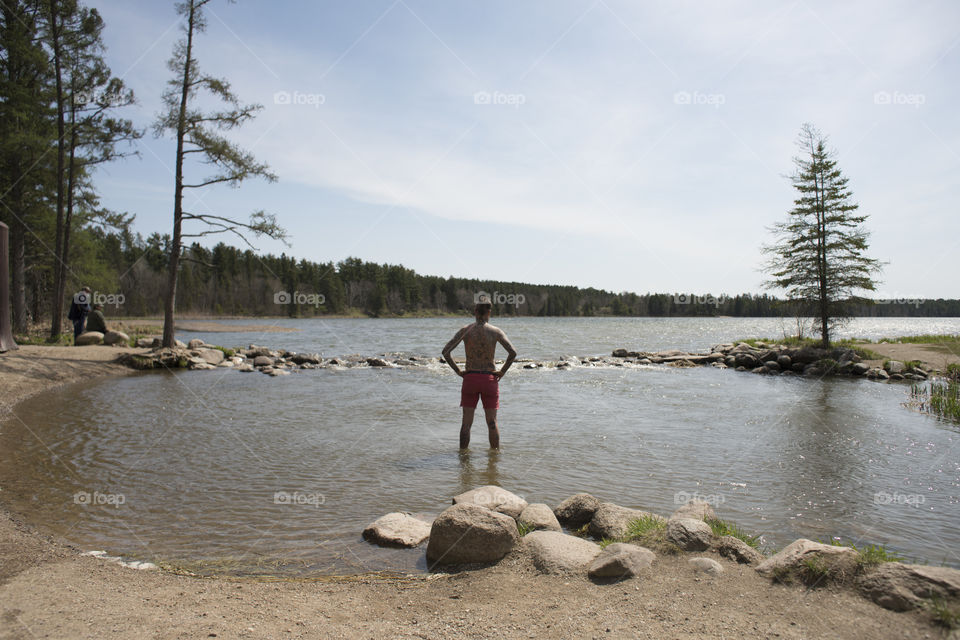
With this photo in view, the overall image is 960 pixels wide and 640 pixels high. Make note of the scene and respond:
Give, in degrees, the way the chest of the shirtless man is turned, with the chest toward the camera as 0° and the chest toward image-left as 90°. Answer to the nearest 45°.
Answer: approximately 180°

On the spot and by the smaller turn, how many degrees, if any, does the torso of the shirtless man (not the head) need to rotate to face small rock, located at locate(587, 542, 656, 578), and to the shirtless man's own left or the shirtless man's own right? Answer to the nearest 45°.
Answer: approximately 180°

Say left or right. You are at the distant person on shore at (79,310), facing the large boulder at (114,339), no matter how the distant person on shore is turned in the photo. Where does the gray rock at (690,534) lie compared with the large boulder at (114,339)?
right

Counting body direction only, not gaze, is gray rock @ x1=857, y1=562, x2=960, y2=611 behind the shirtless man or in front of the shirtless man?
behind

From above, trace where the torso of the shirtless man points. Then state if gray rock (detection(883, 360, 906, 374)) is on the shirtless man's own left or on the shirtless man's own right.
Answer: on the shirtless man's own right

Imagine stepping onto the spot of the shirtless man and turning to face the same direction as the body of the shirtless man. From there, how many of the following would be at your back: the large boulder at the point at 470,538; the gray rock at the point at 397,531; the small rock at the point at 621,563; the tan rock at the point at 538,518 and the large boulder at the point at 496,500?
5

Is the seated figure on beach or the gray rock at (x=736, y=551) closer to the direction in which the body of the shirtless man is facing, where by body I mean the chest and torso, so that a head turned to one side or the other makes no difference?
the seated figure on beach

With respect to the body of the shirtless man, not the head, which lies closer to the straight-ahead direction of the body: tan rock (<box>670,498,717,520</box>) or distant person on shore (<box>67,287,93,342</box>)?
the distant person on shore

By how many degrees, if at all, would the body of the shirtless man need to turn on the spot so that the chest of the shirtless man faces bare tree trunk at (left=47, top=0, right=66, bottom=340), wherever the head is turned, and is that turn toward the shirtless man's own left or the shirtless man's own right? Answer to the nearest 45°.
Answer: approximately 45° to the shirtless man's own left

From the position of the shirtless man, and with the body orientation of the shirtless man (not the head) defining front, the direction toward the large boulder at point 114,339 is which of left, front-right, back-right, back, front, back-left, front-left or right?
front-left

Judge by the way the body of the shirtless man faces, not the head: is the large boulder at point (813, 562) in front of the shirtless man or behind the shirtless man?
behind

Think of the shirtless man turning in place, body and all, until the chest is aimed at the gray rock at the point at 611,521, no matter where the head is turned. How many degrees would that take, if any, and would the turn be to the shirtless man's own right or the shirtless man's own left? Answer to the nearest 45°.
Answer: approximately 180°

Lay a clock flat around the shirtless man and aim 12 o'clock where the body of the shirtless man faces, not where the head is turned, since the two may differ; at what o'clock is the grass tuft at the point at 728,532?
The grass tuft is roughly at 5 o'clock from the shirtless man.

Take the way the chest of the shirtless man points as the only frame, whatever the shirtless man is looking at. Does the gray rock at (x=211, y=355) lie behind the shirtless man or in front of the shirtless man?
in front

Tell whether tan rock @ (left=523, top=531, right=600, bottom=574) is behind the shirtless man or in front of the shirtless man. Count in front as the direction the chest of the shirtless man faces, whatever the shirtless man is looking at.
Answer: behind

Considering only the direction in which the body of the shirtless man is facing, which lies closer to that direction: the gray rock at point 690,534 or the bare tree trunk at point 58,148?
the bare tree trunk

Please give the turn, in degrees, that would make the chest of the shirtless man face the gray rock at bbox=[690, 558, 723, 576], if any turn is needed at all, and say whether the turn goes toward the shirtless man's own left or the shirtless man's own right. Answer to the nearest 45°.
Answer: approximately 180°
